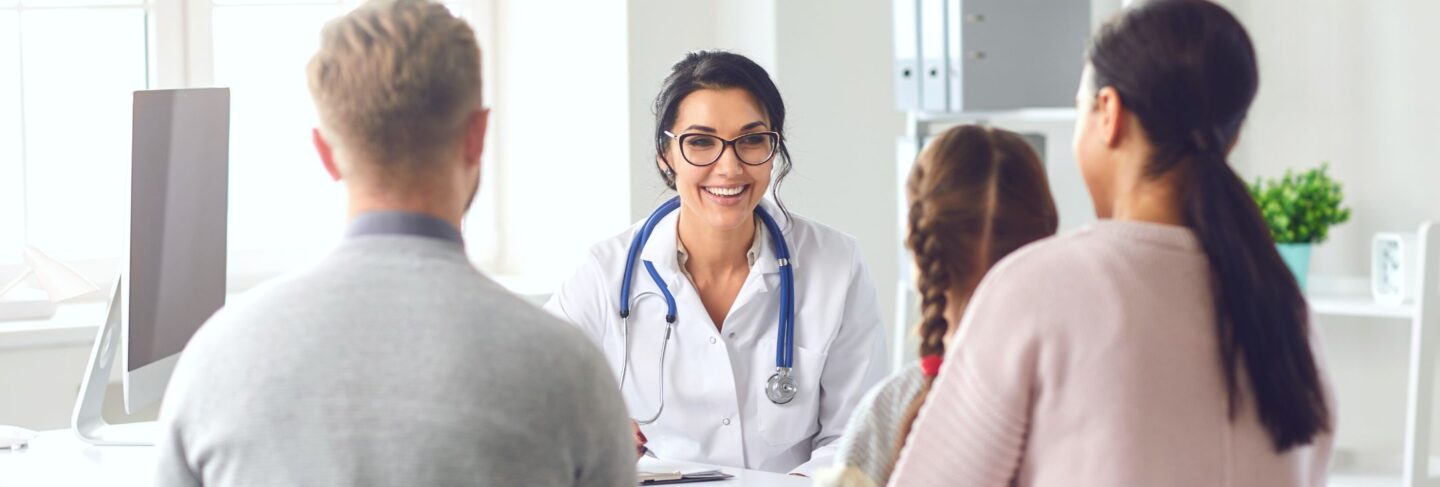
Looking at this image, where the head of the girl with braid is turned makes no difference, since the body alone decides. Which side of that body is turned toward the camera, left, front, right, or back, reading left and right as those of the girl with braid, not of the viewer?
back

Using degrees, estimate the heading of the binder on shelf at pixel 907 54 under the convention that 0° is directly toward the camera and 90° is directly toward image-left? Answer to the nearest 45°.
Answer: approximately 0°

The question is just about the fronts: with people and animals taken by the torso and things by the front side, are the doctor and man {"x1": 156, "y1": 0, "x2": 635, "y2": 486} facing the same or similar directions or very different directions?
very different directions

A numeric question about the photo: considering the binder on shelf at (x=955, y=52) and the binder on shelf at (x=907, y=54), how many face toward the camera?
2

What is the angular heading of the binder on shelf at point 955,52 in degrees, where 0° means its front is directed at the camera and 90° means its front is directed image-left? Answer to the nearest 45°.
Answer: approximately 0°

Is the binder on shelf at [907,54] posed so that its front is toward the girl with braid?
yes

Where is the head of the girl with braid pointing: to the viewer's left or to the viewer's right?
to the viewer's left
